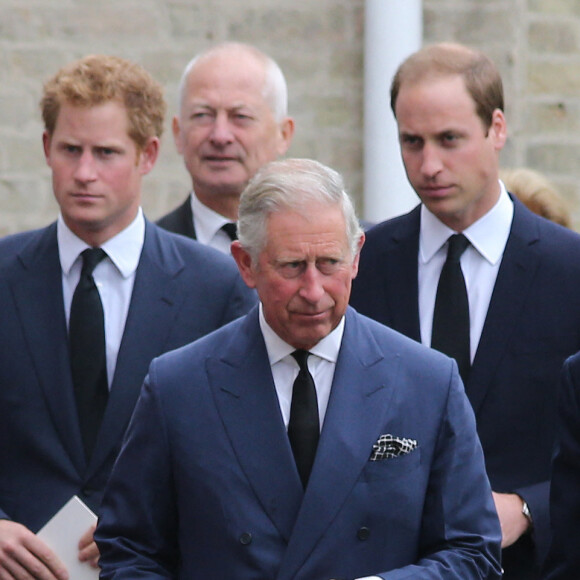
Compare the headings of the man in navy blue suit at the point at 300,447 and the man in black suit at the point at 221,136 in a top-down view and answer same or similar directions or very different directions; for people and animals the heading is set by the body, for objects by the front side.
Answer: same or similar directions

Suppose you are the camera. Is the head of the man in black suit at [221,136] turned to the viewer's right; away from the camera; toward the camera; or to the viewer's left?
toward the camera

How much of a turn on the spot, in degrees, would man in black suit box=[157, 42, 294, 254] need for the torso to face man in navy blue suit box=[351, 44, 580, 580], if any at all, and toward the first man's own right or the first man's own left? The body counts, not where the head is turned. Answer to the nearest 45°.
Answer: approximately 45° to the first man's own left

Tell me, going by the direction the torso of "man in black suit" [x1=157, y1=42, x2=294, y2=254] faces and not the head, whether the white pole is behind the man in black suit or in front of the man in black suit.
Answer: behind

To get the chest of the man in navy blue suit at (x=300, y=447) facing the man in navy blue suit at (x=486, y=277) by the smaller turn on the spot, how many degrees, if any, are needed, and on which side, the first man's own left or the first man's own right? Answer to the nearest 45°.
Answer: approximately 135° to the first man's own left

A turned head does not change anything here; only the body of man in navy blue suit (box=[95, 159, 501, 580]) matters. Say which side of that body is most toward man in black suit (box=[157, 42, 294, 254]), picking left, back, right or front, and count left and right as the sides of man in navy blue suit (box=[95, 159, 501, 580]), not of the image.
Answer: back

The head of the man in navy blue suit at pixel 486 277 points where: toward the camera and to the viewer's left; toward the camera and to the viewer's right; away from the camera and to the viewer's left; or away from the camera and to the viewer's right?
toward the camera and to the viewer's left

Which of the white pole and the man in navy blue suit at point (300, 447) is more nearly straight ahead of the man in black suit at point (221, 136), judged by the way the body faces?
the man in navy blue suit

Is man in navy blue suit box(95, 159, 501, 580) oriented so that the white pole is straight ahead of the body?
no

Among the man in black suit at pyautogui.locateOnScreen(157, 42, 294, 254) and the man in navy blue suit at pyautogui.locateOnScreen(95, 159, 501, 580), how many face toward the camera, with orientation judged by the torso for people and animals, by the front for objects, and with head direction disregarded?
2

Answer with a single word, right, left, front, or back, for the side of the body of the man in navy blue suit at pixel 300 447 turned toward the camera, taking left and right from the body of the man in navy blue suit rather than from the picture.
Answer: front

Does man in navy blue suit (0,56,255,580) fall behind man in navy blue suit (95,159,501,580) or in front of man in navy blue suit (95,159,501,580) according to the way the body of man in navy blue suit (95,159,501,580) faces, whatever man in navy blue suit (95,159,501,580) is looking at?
behind

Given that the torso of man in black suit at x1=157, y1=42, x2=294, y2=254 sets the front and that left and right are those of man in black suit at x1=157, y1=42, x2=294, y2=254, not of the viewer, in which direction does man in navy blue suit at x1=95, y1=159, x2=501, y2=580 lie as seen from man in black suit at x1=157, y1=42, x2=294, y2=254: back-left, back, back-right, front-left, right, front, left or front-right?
front

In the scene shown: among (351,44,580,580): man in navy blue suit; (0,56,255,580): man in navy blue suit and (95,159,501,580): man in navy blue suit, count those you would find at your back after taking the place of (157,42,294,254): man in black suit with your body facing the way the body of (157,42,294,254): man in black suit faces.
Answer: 0
